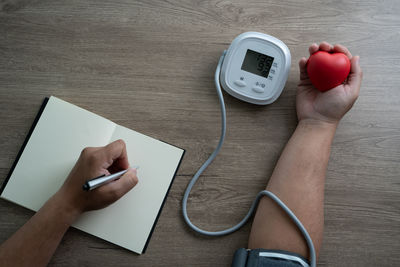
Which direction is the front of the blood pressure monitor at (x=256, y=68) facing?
toward the camera
